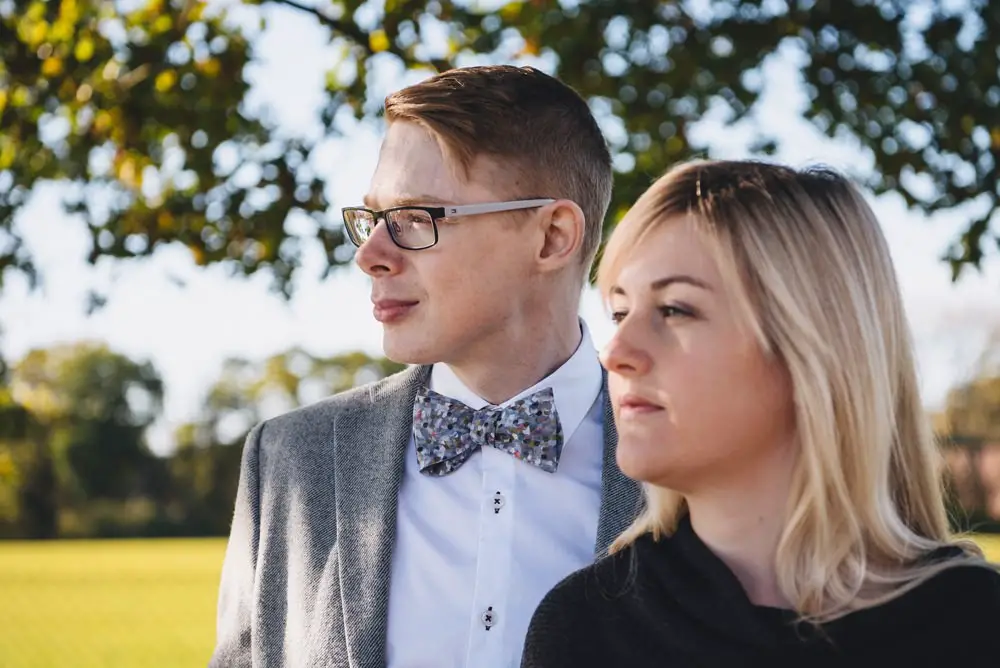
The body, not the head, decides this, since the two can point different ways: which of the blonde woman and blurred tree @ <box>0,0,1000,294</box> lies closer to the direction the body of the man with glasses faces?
the blonde woman

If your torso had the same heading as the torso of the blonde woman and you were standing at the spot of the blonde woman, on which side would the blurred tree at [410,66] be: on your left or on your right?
on your right

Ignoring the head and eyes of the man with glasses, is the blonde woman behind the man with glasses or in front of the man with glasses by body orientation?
in front

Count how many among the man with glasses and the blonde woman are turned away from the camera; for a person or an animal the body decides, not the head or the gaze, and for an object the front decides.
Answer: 0

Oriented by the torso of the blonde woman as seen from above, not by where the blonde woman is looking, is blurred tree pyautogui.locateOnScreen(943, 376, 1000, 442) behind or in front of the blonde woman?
behind

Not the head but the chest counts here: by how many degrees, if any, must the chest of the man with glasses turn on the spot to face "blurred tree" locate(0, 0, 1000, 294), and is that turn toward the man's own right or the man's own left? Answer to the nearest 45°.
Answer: approximately 180°

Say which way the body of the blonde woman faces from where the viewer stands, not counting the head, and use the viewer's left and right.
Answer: facing the viewer and to the left of the viewer

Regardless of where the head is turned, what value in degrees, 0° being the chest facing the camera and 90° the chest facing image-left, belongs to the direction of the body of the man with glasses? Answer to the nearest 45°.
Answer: approximately 0°

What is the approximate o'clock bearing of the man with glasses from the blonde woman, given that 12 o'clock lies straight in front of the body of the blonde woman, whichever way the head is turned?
The man with glasses is roughly at 3 o'clock from the blonde woman.

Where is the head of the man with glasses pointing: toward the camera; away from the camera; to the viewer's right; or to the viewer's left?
to the viewer's left
